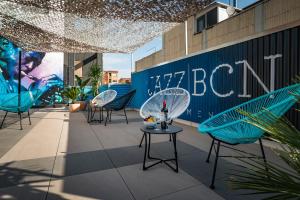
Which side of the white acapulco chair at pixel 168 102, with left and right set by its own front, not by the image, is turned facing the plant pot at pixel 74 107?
right

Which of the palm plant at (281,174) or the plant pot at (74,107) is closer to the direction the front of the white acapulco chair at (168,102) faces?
the palm plant

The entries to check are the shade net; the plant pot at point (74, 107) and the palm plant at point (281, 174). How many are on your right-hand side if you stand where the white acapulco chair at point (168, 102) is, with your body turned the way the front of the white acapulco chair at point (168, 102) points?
2

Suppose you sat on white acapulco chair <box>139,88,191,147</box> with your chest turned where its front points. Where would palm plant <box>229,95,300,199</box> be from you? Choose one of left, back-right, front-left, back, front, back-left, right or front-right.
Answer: front-left

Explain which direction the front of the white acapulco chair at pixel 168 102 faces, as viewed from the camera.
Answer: facing the viewer and to the left of the viewer
